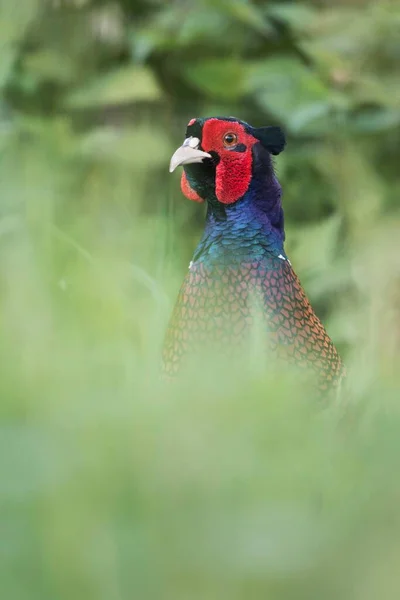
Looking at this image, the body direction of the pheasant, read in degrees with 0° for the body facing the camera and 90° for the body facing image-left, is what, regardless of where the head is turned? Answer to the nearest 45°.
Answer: approximately 45°
